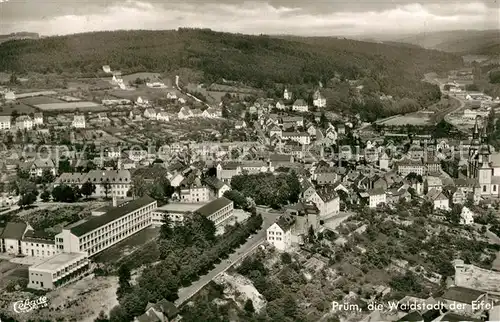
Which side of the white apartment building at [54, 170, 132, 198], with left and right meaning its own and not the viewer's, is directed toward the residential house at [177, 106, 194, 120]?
back

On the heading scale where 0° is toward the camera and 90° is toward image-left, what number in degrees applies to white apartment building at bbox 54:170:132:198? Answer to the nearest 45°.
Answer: approximately 0°

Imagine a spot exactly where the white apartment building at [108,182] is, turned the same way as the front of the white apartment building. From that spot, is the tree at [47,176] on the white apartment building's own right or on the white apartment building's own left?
on the white apartment building's own right

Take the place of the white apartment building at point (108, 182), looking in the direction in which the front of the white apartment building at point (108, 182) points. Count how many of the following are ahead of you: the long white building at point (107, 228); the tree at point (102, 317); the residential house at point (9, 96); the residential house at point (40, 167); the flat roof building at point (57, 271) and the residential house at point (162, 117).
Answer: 3

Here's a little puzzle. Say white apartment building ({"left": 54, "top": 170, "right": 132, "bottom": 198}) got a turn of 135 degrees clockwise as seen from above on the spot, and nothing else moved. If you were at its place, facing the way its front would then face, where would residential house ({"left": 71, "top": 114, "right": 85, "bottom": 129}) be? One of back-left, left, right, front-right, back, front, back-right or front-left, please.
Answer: front-right

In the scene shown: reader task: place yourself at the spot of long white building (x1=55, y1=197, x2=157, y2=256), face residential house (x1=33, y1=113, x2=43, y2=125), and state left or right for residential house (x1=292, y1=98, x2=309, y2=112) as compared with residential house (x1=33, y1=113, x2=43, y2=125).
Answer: right

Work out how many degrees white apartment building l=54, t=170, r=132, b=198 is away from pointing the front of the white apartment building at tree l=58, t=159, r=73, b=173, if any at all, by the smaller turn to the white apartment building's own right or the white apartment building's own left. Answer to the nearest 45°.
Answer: approximately 135° to the white apartment building's own right

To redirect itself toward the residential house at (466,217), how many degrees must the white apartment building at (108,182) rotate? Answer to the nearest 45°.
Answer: approximately 90° to its left

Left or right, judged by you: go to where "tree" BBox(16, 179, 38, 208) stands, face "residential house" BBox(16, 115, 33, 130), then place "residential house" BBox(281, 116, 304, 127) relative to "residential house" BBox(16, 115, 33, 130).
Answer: right

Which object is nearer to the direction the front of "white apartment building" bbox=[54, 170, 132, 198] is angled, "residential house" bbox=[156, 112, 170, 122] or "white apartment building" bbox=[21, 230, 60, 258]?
the white apartment building

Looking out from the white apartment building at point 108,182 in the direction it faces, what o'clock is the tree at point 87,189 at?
The tree is roughly at 2 o'clock from the white apartment building.

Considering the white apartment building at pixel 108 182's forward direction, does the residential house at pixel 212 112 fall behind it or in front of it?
behind
